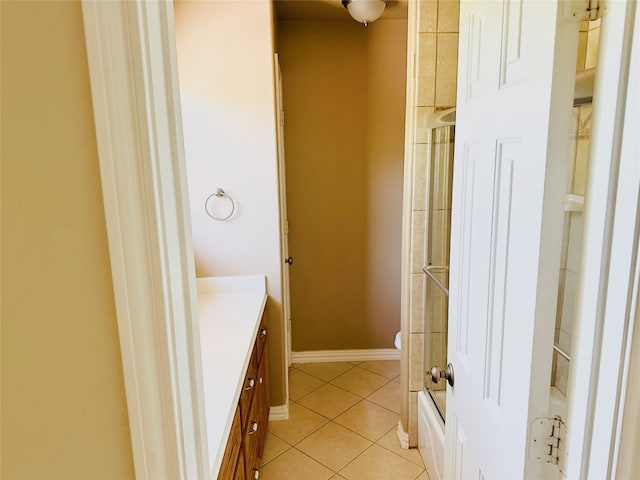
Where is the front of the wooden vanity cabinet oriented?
to the viewer's right

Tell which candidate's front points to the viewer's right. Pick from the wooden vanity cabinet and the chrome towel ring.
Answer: the wooden vanity cabinet

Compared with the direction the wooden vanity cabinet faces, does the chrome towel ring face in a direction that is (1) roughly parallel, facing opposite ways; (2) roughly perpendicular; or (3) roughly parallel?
roughly perpendicular

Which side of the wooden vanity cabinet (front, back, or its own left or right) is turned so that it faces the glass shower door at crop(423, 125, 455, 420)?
front

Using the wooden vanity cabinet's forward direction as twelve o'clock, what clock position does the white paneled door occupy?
The white paneled door is roughly at 2 o'clock from the wooden vanity cabinet.

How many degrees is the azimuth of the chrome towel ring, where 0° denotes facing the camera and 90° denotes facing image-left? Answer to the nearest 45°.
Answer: approximately 0°

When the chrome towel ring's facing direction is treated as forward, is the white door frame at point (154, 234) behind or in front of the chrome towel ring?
in front

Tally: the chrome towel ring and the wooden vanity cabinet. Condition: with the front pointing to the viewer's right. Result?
1

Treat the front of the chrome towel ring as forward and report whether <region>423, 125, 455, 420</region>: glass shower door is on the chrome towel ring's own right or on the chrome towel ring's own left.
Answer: on the chrome towel ring's own left
